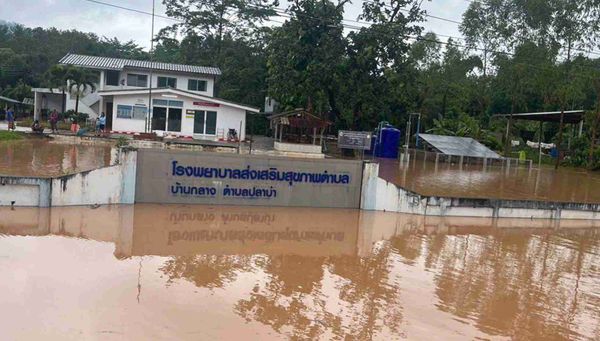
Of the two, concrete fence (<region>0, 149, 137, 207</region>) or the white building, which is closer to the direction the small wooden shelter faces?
the concrete fence

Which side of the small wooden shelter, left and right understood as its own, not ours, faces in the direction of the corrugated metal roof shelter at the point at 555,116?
left

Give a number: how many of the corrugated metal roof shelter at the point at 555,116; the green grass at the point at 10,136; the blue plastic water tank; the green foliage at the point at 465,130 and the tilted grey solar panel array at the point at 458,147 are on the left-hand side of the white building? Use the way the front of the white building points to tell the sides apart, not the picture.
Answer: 4

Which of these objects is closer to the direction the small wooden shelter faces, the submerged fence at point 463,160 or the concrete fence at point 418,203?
the concrete fence

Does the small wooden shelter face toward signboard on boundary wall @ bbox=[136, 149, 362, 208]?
yes

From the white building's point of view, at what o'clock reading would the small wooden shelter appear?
The small wooden shelter is roughly at 10 o'clock from the white building.

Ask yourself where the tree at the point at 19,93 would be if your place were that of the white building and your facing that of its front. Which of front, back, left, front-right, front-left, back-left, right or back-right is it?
back-right

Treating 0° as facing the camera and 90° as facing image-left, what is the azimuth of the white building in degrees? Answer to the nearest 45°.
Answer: approximately 0°

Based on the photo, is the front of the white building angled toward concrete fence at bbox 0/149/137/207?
yes

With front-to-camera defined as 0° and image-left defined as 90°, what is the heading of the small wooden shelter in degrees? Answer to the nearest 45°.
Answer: approximately 0°

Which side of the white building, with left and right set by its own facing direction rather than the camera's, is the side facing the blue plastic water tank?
left

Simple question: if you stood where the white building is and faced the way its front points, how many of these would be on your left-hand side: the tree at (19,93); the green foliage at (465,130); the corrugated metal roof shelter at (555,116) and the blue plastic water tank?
3

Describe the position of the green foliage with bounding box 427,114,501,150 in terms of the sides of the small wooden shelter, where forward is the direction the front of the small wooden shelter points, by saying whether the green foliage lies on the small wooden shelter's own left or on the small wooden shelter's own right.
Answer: on the small wooden shelter's own left

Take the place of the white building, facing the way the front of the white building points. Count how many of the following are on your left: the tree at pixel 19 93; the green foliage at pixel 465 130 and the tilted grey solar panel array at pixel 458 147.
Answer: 2

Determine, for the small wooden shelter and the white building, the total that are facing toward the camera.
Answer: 2

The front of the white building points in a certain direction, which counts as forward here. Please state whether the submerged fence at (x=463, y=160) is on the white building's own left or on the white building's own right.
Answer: on the white building's own left
